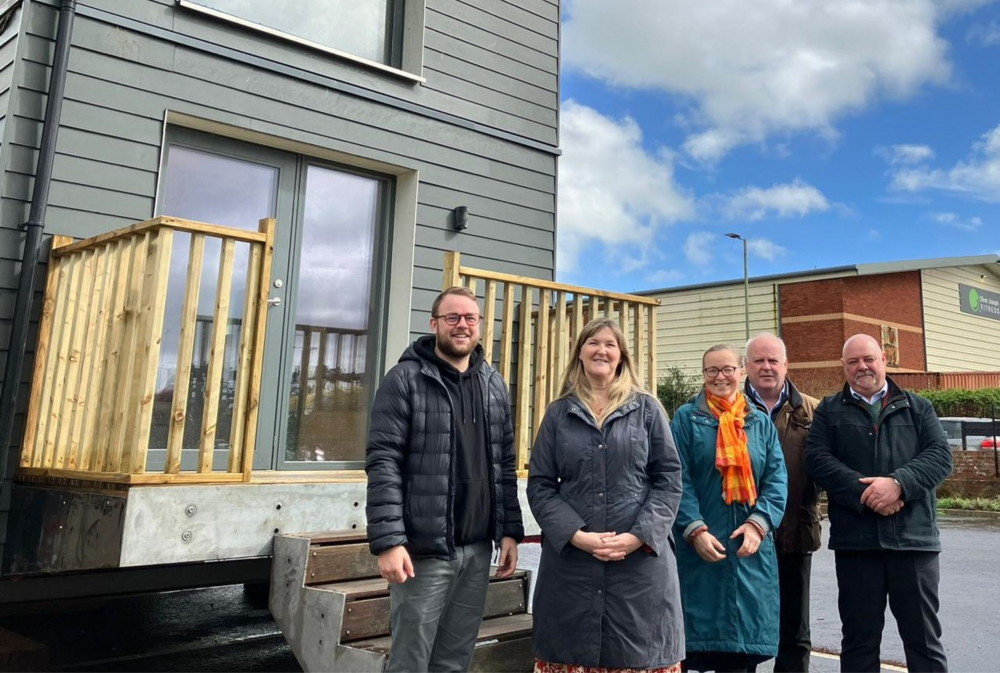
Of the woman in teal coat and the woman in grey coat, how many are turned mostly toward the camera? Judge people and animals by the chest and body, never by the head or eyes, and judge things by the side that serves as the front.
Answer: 2

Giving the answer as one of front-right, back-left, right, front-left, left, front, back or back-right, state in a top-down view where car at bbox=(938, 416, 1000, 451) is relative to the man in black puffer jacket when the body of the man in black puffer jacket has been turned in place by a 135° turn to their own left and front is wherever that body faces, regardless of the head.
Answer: front-right

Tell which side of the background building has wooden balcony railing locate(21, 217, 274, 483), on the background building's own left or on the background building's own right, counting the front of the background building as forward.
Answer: on the background building's own right

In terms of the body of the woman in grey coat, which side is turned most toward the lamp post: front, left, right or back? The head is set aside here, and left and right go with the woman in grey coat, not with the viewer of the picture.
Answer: back

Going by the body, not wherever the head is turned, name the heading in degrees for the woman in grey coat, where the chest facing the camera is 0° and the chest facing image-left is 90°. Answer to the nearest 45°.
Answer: approximately 0°

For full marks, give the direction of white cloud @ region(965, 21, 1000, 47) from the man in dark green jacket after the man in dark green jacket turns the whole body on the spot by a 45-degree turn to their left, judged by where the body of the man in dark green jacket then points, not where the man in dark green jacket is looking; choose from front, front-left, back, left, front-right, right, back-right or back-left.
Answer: back-left

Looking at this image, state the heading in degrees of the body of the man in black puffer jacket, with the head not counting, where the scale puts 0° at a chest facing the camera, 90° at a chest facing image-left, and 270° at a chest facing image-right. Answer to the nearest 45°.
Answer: approximately 315°

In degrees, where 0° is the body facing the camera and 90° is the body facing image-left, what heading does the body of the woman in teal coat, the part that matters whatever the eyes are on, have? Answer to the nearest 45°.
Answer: approximately 0°

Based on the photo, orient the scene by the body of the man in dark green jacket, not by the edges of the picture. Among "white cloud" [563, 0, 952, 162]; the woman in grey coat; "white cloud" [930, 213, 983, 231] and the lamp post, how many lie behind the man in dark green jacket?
3
